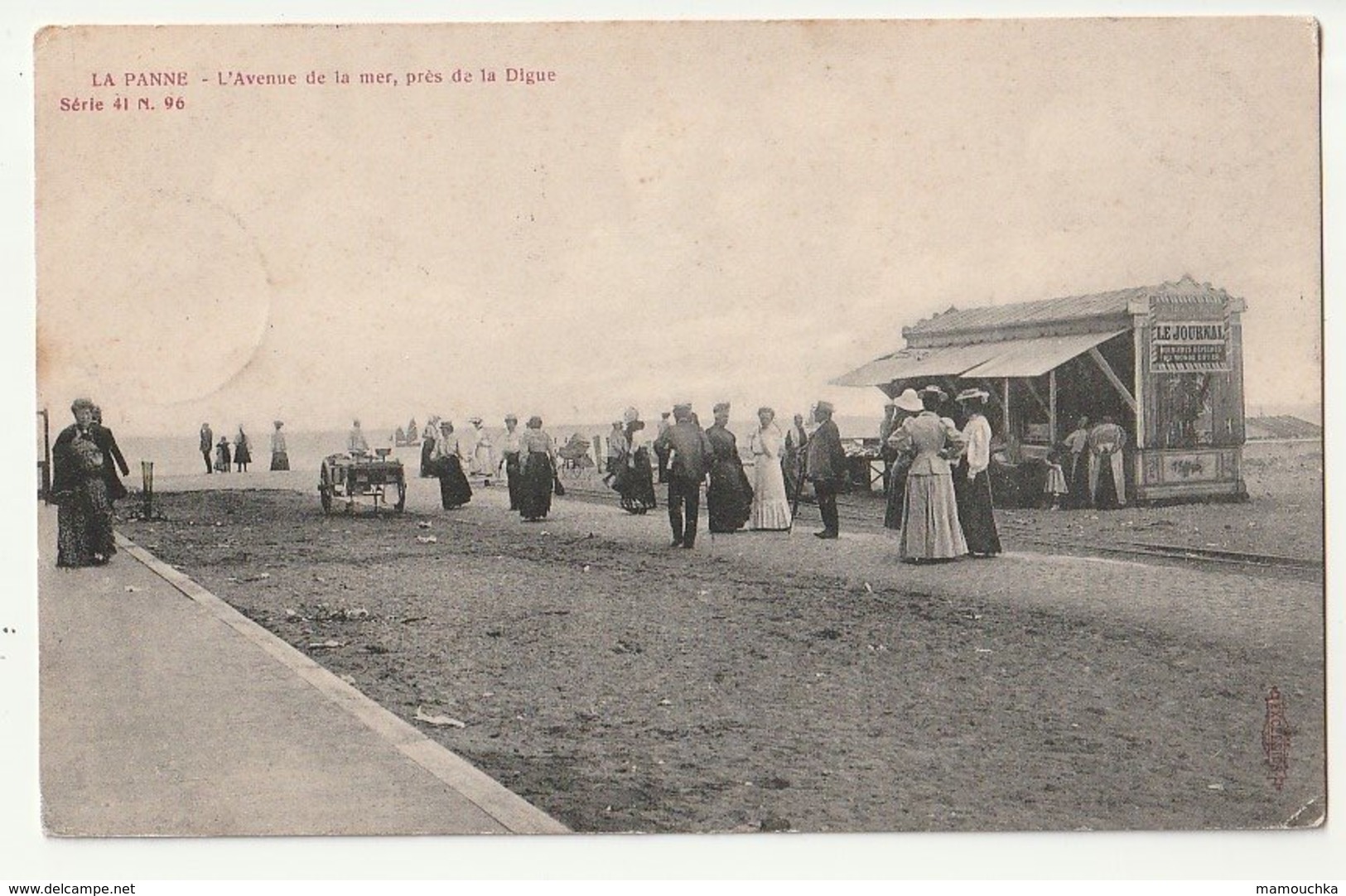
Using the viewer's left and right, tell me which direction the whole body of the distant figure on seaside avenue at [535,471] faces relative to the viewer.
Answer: facing away from the viewer

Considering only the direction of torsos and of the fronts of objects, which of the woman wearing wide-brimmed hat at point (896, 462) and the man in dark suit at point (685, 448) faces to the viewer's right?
the woman wearing wide-brimmed hat

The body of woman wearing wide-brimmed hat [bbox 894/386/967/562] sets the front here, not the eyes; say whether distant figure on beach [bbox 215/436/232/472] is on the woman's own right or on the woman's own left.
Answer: on the woman's own left

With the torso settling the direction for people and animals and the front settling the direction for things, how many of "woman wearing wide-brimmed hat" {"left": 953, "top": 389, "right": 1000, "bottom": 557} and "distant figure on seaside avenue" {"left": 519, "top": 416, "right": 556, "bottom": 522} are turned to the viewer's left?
1

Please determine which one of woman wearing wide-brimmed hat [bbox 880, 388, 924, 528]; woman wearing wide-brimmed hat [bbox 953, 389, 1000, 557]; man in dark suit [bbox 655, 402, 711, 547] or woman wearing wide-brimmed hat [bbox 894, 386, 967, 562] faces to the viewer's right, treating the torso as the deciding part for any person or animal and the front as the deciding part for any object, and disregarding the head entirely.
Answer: woman wearing wide-brimmed hat [bbox 880, 388, 924, 528]

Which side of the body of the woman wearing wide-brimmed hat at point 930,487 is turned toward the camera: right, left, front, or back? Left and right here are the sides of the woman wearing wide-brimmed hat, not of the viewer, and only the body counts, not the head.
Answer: back

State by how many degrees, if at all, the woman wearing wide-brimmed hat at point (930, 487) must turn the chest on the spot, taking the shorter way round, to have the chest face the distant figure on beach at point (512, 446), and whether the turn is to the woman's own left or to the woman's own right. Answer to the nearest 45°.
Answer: approximately 90° to the woman's own left

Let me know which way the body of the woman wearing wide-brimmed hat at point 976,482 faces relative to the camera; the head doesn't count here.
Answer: to the viewer's left
